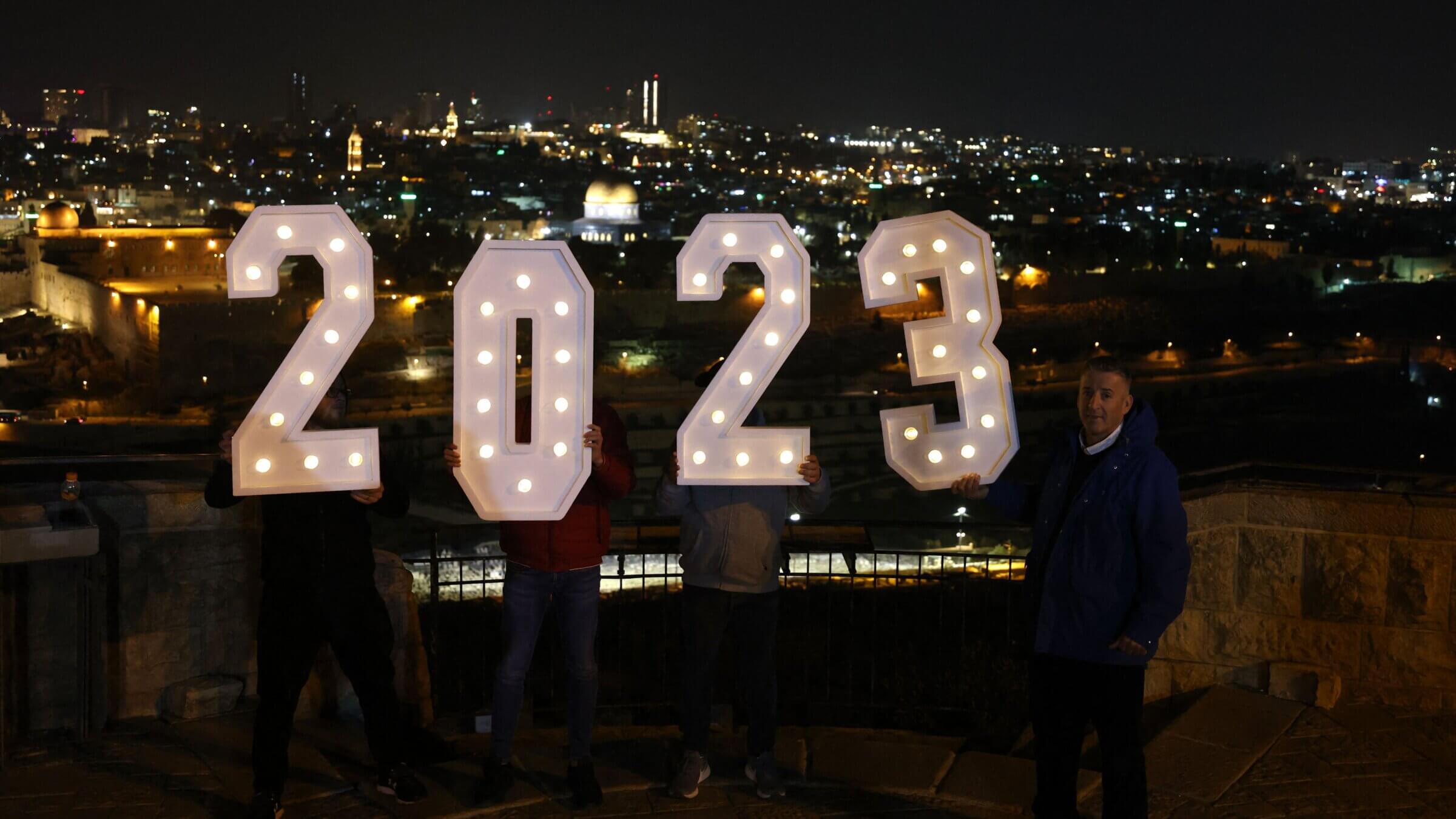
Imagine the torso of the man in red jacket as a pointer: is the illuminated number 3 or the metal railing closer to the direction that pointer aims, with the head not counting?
the illuminated number 3

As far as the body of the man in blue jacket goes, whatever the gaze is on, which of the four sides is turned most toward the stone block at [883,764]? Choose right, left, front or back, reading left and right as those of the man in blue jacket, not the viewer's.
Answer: right

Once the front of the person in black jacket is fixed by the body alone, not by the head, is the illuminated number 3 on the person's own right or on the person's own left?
on the person's own left

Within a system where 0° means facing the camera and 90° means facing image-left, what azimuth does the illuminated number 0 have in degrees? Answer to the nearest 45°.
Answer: approximately 0°

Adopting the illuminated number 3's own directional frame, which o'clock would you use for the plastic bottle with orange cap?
The plastic bottle with orange cap is roughly at 3 o'clock from the illuminated number 3.
